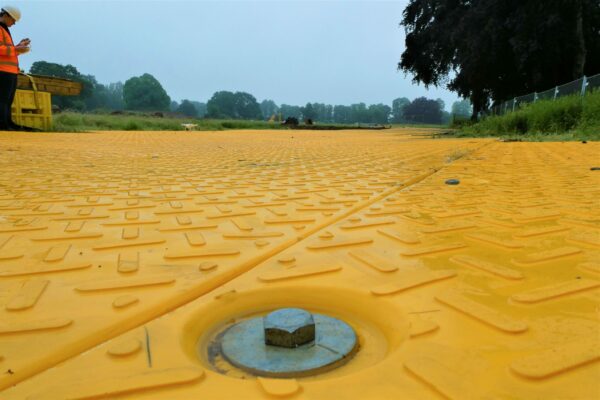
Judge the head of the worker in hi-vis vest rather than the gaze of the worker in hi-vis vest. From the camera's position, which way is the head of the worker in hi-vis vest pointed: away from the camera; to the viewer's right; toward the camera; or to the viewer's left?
to the viewer's right

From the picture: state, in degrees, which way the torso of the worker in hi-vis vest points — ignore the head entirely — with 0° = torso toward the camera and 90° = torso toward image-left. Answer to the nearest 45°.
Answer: approximately 270°

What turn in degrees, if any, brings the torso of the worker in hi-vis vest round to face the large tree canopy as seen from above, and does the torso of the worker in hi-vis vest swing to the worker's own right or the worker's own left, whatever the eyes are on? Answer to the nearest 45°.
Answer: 0° — they already face it

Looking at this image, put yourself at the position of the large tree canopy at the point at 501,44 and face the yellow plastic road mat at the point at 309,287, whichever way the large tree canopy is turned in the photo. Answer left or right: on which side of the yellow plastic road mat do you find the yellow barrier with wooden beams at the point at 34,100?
right
